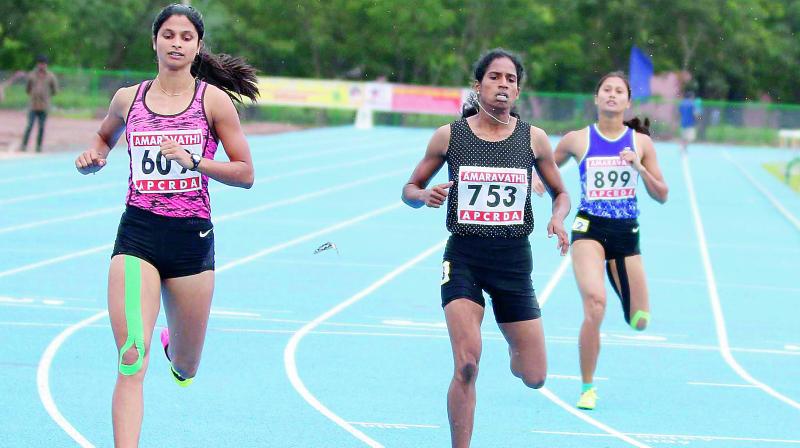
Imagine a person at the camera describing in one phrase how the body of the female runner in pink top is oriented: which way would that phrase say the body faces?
toward the camera

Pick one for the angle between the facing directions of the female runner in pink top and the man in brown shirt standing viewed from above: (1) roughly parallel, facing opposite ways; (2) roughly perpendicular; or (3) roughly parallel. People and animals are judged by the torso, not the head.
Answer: roughly parallel

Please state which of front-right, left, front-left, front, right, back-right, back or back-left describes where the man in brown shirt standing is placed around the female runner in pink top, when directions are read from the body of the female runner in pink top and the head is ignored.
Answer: back

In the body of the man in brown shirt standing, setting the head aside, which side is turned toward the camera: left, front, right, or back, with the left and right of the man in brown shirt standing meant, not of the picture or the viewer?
front

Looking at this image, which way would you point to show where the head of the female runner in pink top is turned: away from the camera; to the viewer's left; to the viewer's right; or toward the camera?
toward the camera

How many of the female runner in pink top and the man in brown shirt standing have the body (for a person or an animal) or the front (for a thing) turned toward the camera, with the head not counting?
2

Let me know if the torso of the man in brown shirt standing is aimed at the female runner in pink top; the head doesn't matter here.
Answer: yes
